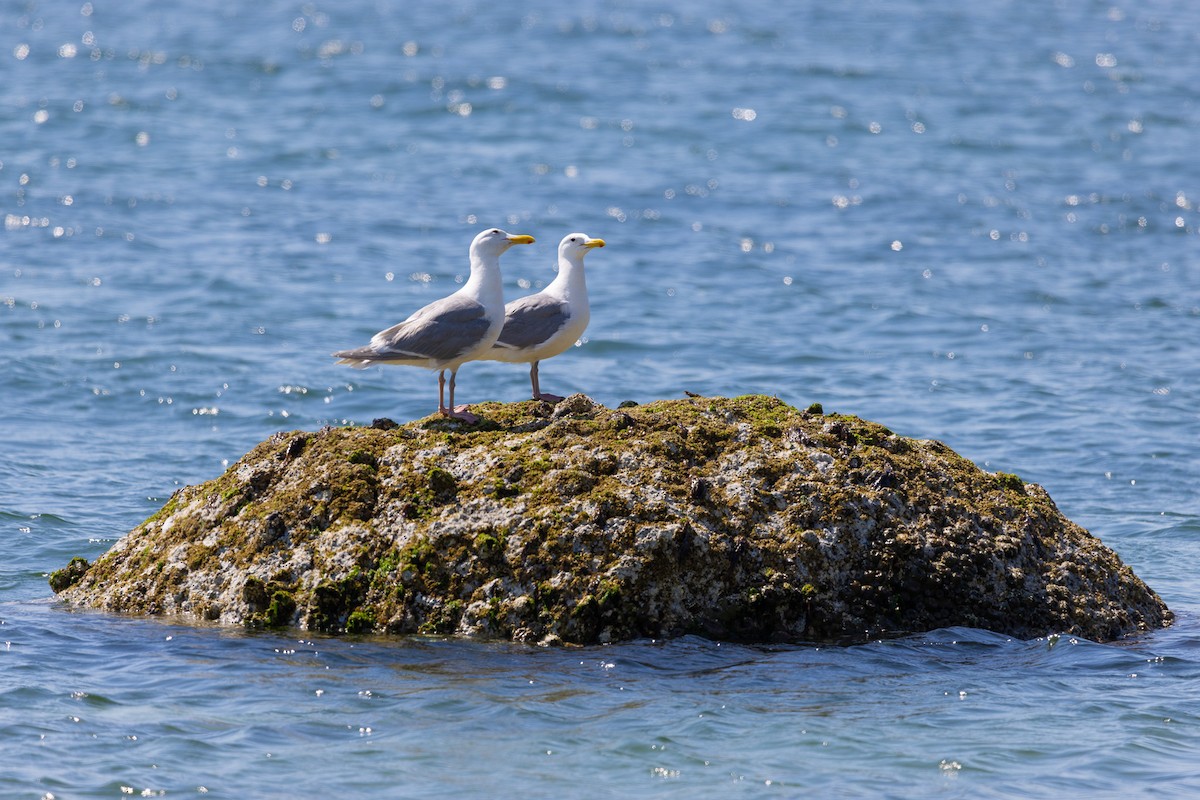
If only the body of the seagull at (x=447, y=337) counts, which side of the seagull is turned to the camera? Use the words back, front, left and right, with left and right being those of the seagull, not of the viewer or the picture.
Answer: right

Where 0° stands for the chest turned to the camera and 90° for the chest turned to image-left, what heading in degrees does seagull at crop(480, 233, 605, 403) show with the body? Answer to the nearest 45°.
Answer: approximately 270°

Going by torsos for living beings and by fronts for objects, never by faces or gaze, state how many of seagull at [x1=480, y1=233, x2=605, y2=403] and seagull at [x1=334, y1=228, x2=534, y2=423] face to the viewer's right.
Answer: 2

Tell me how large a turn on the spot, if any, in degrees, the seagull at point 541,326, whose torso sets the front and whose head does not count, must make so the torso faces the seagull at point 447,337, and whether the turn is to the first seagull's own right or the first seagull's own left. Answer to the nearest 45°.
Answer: approximately 135° to the first seagull's own right
